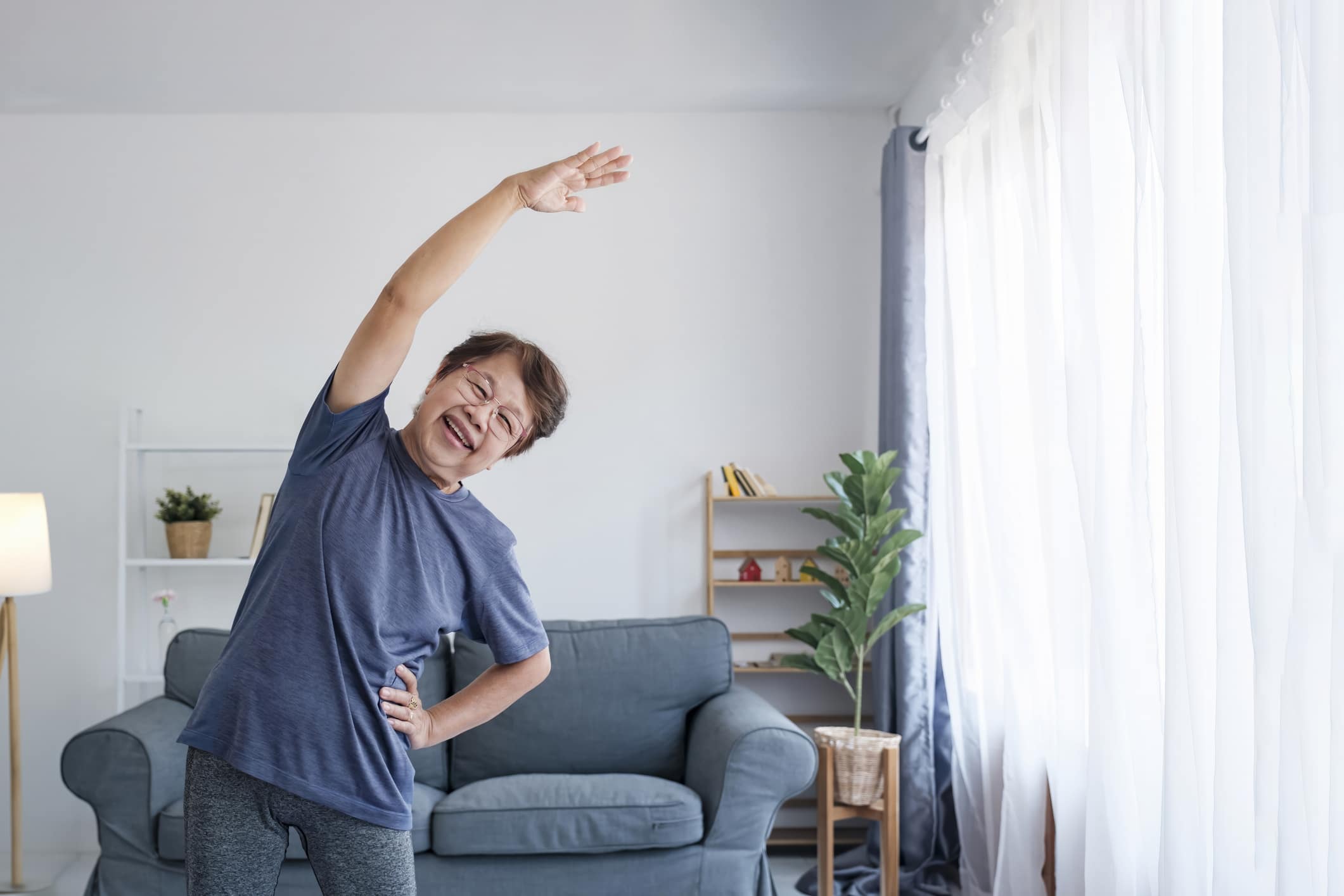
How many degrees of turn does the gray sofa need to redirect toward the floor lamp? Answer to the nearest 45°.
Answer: approximately 135° to its right

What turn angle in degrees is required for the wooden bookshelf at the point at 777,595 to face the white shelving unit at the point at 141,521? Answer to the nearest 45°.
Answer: approximately 90° to its right

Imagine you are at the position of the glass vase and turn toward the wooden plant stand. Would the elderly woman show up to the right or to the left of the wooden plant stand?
right

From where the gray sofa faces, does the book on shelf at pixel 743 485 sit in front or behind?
behind

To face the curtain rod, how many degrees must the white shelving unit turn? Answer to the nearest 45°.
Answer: approximately 45° to its left

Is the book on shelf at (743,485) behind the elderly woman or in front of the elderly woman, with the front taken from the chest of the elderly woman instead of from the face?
behind

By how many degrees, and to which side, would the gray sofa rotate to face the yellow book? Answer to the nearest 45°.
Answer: approximately 135° to its left

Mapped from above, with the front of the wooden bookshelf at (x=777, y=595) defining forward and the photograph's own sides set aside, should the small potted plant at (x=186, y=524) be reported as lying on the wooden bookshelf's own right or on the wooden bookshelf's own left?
on the wooden bookshelf's own right

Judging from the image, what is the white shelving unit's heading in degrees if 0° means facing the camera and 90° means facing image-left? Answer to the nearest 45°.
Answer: approximately 0°

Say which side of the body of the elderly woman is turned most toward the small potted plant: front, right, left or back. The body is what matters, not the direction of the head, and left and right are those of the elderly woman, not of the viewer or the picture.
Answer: back

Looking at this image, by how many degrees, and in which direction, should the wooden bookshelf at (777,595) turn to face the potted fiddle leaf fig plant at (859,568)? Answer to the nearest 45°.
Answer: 0° — it already faces it

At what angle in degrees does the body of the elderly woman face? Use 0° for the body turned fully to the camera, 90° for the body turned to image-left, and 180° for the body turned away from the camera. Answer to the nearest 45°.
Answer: approximately 0°

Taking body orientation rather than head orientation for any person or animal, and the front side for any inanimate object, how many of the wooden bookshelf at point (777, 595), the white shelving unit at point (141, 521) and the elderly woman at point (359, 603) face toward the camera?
3

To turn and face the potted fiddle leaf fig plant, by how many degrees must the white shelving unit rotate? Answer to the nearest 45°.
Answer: approximately 45° to its left
